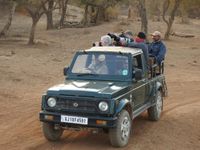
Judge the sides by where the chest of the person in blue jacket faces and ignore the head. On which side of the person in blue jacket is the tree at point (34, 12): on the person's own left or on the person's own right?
on the person's own right

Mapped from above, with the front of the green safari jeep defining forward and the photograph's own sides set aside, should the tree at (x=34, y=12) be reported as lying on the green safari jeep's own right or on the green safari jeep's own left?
on the green safari jeep's own right

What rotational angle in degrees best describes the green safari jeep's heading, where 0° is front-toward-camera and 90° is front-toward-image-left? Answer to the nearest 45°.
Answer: approximately 45°

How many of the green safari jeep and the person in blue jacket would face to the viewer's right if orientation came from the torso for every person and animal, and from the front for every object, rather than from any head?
0

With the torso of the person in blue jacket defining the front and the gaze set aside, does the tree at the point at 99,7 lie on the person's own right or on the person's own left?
on the person's own right

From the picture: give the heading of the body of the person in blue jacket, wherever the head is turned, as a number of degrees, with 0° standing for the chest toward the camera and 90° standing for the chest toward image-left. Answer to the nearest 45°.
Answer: approximately 45°
